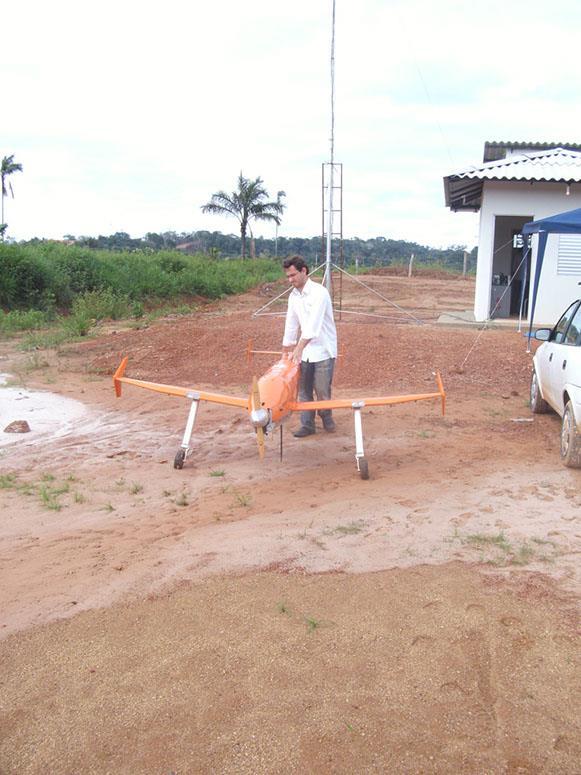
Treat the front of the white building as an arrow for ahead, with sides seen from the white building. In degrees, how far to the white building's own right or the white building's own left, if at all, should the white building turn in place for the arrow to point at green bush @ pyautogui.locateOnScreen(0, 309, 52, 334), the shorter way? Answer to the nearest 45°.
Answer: approximately 90° to the white building's own right

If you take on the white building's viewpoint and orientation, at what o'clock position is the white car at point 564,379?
The white car is roughly at 12 o'clock from the white building.

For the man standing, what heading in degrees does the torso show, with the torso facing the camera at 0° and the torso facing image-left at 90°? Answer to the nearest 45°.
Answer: approximately 45°

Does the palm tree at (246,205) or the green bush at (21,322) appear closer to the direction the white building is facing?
the green bush

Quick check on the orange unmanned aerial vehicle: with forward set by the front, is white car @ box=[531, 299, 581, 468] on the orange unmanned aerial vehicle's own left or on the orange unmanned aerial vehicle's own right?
on the orange unmanned aerial vehicle's own left

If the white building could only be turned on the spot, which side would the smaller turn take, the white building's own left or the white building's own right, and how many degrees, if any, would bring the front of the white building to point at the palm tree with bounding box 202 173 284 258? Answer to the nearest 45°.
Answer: approximately 135° to the white building's own right

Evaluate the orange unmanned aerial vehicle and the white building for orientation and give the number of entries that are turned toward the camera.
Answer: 2

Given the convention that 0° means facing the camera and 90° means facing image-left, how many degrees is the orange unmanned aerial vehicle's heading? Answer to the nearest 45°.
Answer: approximately 0°

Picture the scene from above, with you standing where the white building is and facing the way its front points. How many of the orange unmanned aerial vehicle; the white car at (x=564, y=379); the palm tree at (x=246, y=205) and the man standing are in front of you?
3

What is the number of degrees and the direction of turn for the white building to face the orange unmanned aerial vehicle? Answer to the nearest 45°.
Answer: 0° — it already faces it

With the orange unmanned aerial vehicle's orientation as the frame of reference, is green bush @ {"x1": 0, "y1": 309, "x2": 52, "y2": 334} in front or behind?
behind

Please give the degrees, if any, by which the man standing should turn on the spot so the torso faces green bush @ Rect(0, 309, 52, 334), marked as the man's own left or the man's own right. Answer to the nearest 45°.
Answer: approximately 90° to the man's own right
